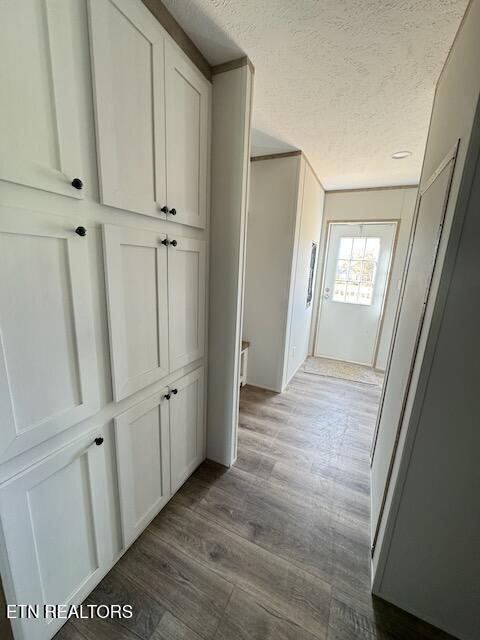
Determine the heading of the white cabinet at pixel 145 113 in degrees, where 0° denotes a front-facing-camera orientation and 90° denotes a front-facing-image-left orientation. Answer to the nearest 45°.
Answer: approximately 315°

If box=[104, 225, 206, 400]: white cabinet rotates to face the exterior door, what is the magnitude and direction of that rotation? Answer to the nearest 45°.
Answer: approximately 90° to its left

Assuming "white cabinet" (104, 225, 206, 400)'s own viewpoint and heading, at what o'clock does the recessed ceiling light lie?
The recessed ceiling light is roughly at 10 o'clock from the white cabinet.

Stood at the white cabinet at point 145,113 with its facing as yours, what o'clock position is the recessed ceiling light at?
The recessed ceiling light is roughly at 10 o'clock from the white cabinet.
